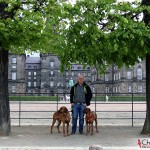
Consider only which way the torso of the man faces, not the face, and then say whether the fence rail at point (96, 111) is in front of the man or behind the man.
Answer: behind

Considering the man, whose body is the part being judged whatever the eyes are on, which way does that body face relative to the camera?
toward the camera
